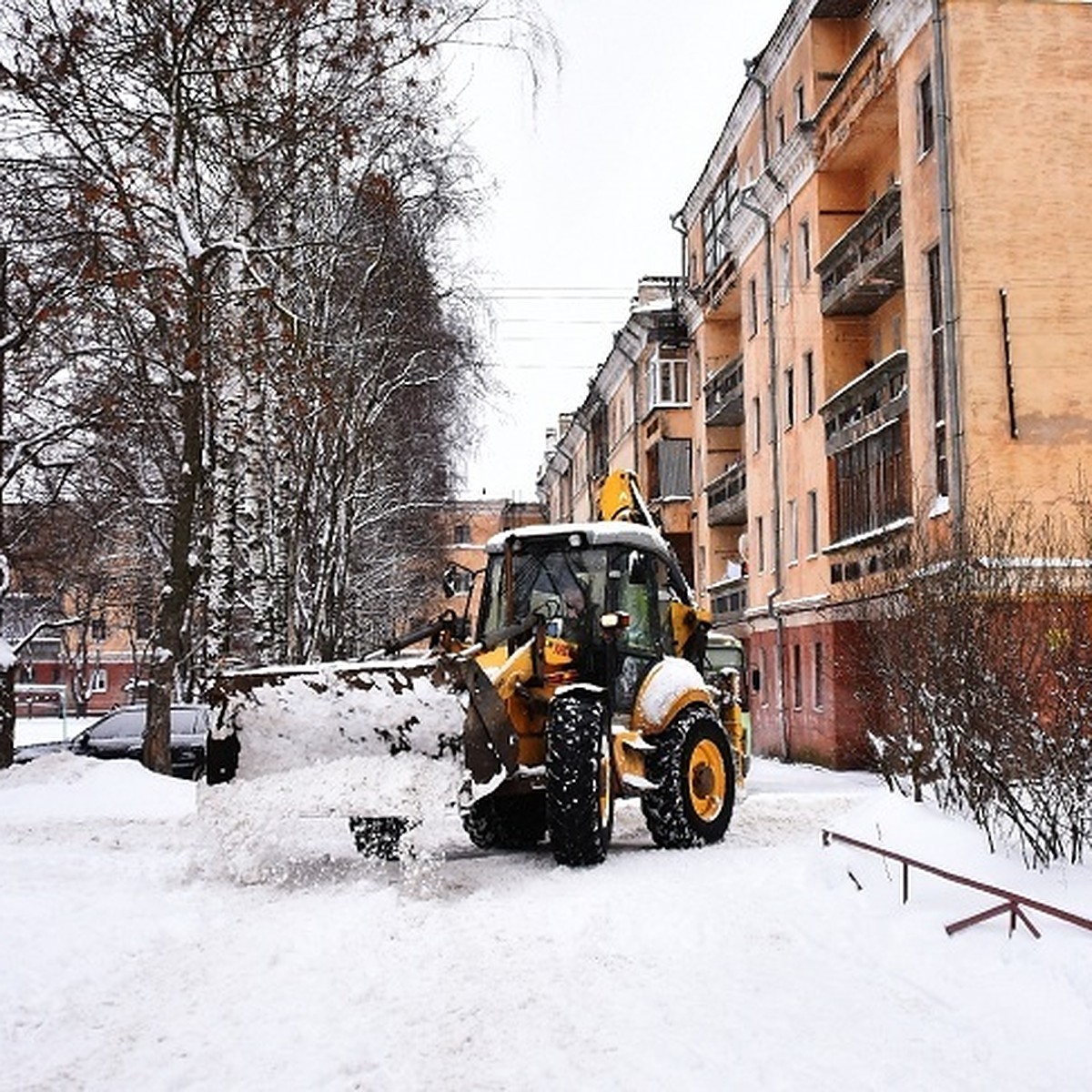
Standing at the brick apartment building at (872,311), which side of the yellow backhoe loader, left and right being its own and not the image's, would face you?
back

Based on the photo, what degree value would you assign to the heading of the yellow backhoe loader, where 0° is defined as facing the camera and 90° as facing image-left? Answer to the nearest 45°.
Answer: approximately 45°

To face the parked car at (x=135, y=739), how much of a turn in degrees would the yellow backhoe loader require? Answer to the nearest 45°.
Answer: approximately 90° to its right

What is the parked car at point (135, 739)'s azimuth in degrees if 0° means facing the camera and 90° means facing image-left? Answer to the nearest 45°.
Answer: approximately 90°
